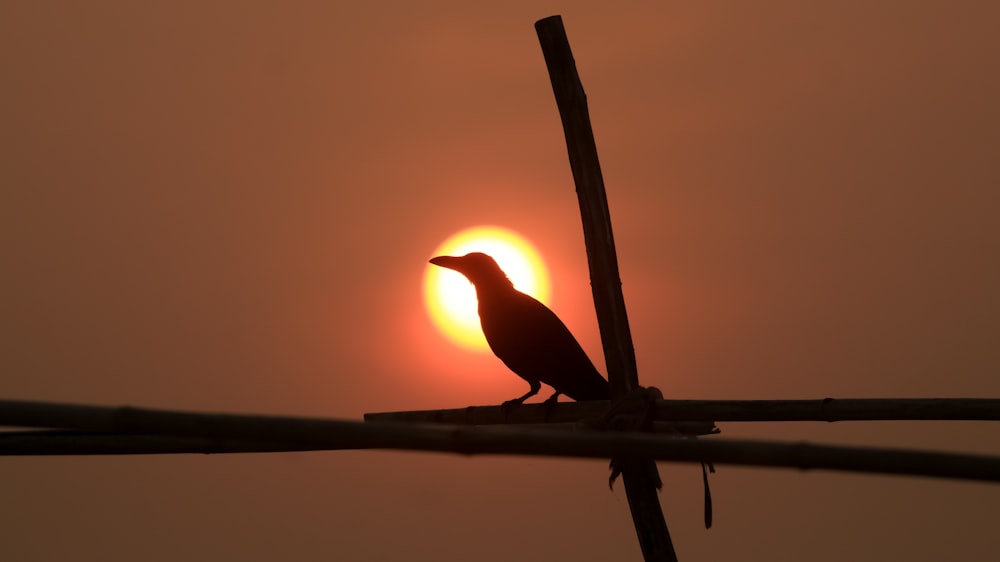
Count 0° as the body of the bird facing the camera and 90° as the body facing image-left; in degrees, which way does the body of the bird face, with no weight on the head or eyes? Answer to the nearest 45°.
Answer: approximately 90°
